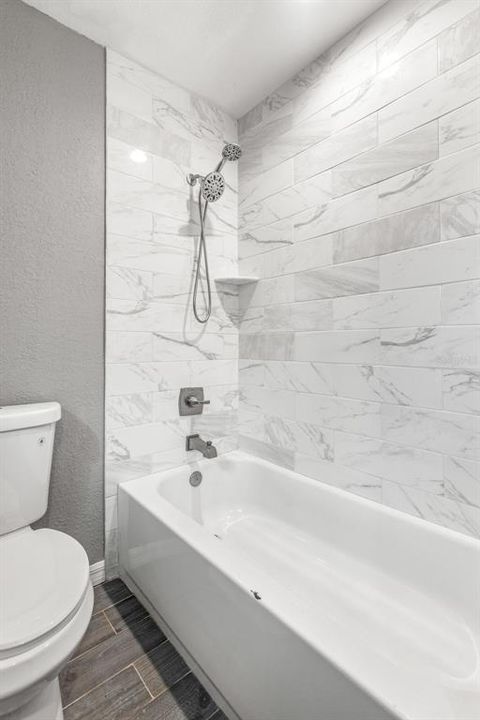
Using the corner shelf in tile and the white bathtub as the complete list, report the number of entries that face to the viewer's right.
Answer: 0

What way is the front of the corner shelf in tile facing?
toward the camera

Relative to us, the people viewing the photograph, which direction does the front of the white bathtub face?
facing the viewer and to the left of the viewer
